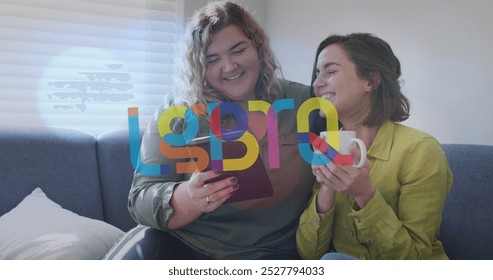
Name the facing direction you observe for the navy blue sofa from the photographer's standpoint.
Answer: facing the viewer

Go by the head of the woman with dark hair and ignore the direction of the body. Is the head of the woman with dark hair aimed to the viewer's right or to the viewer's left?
to the viewer's left

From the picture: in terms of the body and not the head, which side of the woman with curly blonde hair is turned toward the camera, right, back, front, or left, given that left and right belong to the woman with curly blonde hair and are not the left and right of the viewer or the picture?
front
